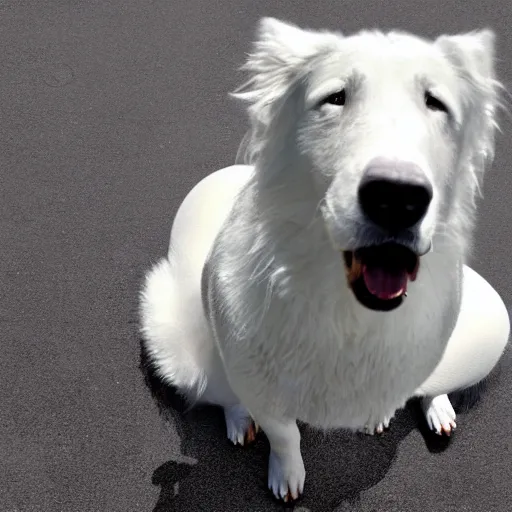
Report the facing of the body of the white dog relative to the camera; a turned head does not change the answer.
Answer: toward the camera
